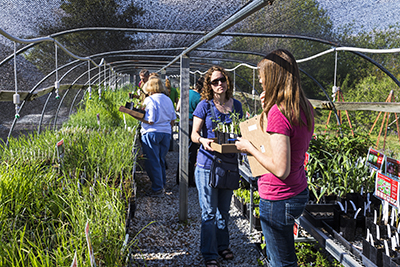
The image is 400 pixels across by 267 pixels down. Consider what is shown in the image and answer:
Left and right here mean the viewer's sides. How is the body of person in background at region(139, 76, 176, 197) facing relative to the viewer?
facing away from the viewer and to the left of the viewer

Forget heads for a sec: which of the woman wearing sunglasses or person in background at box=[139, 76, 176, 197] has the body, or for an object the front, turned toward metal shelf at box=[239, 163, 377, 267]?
the woman wearing sunglasses

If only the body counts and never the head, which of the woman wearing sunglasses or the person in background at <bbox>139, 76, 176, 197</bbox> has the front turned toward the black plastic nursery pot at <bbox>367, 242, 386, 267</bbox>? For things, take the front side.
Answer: the woman wearing sunglasses

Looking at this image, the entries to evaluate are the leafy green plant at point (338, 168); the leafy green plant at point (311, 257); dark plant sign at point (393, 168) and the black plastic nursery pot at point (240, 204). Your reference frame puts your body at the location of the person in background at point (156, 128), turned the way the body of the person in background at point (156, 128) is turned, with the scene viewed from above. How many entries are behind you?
4

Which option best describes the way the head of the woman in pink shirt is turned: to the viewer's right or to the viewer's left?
to the viewer's left

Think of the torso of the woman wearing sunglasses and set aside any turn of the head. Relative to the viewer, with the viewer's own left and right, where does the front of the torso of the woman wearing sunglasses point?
facing the viewer and to the right of the viewer

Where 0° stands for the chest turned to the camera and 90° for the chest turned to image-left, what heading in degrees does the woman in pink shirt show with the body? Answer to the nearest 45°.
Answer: approximately 135°

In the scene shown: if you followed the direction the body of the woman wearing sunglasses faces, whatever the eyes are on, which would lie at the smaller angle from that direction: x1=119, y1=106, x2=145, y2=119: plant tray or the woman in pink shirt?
the woman in pink shirt

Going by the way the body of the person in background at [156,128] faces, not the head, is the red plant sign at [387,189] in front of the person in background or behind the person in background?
behind

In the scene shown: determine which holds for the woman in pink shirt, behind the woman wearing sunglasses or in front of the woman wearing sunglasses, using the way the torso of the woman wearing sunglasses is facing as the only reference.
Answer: in front

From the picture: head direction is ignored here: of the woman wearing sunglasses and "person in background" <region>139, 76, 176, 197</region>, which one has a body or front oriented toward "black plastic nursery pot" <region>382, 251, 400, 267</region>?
the woman wearing sunglasses

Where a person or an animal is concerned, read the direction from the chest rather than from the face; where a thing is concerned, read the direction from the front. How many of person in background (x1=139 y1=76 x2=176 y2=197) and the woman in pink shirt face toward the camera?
0

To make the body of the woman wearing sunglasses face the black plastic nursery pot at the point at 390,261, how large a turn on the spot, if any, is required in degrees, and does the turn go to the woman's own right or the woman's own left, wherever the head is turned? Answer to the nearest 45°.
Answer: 0° — they already face it

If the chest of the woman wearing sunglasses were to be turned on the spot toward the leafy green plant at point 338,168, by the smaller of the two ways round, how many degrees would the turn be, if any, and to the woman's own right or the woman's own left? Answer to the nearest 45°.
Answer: approximately 45° to the woman's own left
